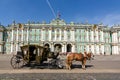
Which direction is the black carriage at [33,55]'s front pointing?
to the viewer's right
